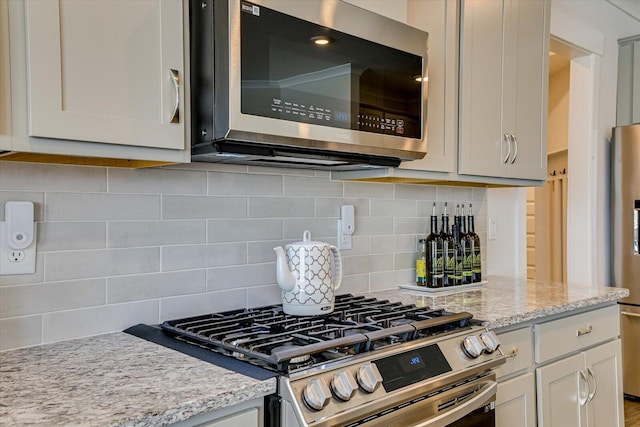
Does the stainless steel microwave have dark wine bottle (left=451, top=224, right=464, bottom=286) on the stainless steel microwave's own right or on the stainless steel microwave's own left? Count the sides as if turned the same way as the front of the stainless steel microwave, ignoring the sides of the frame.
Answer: on the stainless steel microwave's own left

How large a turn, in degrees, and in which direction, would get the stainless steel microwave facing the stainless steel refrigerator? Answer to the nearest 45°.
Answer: approximately 90° to its left

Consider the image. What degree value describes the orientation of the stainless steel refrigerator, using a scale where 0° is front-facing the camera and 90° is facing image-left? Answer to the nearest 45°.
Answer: approximately 45°

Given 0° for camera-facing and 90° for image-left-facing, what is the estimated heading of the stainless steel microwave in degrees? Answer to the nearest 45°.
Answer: approximately 315°

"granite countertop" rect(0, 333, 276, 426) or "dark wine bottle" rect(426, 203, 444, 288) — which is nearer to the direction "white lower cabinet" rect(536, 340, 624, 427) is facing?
the granite countertop

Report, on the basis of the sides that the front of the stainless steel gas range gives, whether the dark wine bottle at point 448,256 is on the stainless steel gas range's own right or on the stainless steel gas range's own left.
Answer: on the stainless steel gas range's own left

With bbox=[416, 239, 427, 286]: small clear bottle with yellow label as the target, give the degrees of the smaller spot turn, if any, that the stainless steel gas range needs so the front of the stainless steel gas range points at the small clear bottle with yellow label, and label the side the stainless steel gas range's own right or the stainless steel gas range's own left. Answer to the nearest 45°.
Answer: approximately 135° to the stainless steel gas range's own left

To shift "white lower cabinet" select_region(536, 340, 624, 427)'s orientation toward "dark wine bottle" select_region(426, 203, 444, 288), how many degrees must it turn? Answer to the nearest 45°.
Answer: approximately 135° to its right
